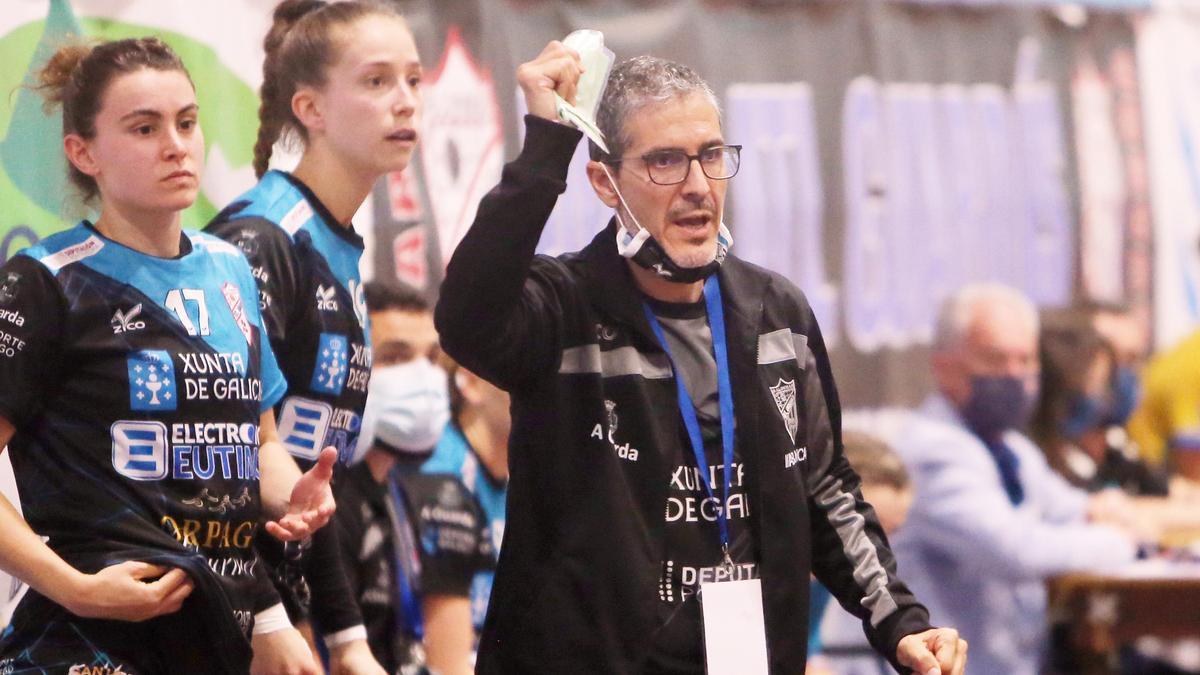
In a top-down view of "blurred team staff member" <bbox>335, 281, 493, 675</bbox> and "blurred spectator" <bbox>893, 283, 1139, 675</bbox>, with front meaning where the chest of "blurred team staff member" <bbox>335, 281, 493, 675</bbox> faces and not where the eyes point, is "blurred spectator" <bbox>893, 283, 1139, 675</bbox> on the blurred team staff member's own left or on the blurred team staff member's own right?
on the blurred team staff member's own left

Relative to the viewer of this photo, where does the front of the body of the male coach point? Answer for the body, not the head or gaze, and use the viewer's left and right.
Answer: facing the viewer and to the right of the viewer

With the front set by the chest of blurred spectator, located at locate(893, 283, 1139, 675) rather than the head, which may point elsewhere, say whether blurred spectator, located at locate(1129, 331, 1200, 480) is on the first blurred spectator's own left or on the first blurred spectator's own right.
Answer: on the first blurred spectator's own left

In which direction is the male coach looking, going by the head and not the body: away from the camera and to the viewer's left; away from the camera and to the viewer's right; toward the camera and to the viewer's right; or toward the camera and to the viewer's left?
toward the camera and to the viewer's right

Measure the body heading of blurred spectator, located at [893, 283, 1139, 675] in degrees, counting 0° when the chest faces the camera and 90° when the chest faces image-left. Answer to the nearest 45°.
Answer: approximately 315°

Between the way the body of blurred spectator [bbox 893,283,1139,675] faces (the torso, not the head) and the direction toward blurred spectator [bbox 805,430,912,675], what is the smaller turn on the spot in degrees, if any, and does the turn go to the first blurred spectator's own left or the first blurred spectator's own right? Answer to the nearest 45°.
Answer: approximately 90° to the first blurred spectator's own right
